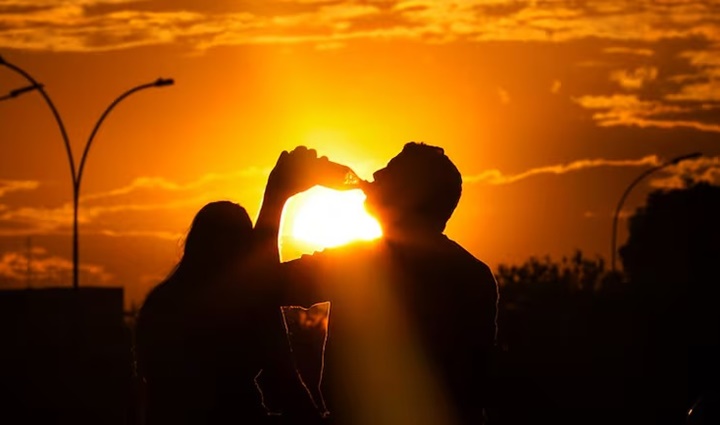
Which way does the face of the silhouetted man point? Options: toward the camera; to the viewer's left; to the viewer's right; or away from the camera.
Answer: to the viewer's left

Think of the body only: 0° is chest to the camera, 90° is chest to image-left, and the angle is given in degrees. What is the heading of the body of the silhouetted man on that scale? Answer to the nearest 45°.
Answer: approximately 135°

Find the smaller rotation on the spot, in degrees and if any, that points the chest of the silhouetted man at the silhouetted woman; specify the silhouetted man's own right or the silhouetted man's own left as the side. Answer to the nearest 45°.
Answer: approximately 45° to the silhouetted man's own left
